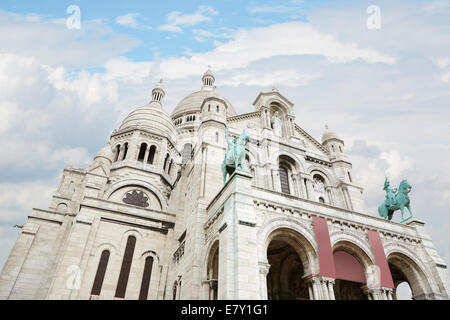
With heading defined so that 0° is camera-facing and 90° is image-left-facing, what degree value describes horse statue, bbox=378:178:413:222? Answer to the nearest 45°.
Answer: approximately 315°

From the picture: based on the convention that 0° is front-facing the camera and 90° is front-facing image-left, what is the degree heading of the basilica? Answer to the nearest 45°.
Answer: approximately 315°
